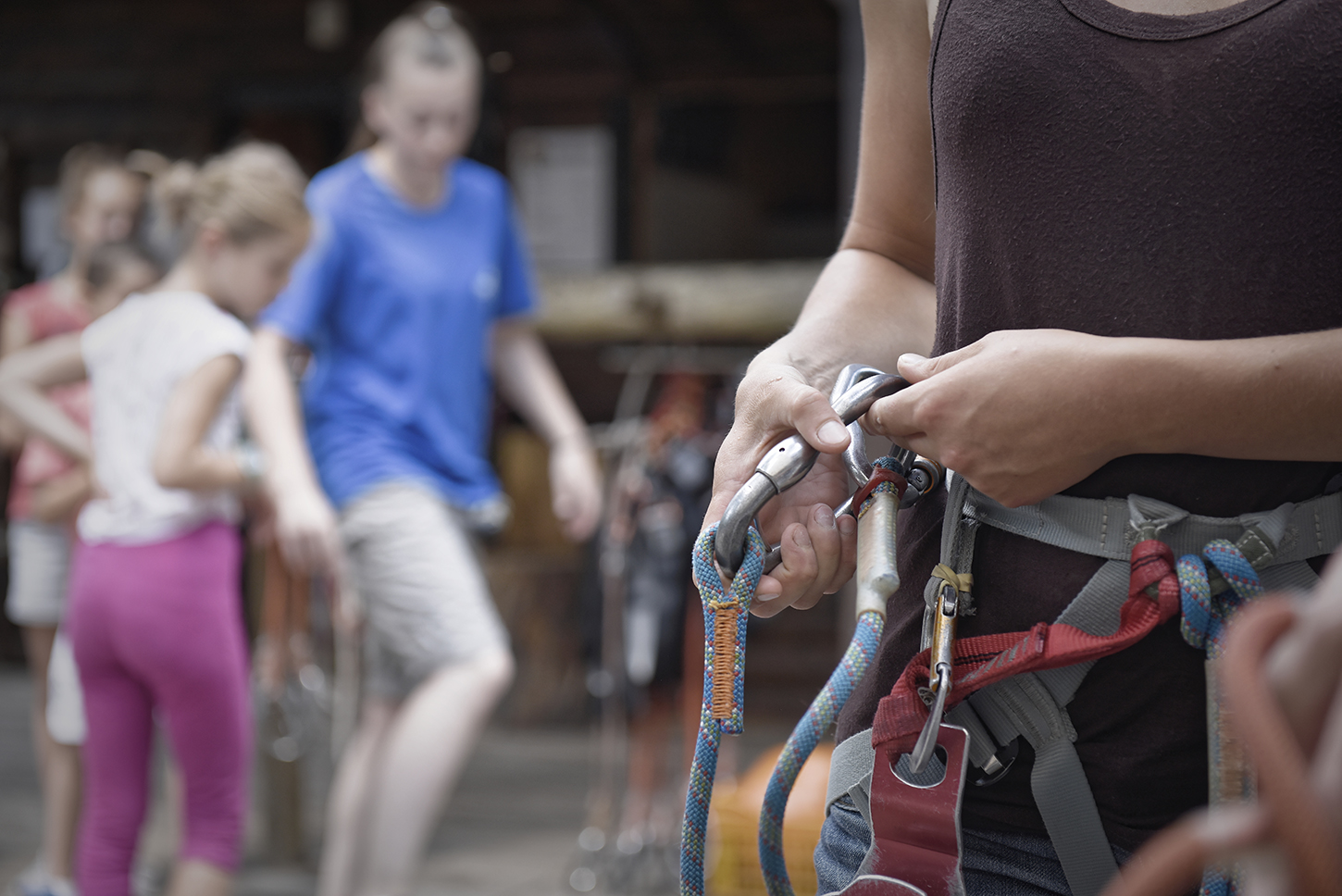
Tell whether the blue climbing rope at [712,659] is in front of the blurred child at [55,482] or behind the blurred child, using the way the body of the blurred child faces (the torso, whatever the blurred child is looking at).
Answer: in front

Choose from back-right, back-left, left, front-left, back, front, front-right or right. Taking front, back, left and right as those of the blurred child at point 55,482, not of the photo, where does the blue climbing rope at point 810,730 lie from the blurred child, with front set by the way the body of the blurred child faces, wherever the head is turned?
front-right

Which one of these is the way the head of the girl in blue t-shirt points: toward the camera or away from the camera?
toward the camera

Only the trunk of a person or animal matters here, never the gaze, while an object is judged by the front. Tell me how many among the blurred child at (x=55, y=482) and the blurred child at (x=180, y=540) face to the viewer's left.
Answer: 0

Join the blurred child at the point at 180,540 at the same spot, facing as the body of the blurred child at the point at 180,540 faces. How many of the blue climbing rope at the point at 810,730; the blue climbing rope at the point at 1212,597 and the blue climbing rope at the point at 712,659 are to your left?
0

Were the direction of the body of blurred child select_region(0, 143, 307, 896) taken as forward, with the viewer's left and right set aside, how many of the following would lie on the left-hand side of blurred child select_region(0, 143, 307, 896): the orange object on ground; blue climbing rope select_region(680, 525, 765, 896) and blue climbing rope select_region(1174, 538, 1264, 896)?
0

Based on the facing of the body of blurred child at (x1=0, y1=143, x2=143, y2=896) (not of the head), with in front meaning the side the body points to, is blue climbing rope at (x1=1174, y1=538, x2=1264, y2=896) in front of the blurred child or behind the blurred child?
in front

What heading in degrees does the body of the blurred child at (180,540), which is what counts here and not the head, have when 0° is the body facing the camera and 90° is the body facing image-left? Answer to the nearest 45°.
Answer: approximately 225°

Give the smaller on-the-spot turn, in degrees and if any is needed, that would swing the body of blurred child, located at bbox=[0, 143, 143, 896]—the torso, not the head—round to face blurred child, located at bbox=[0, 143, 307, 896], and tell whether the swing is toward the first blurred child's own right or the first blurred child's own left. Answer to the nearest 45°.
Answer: approximately 45° to the first blurred child's own right

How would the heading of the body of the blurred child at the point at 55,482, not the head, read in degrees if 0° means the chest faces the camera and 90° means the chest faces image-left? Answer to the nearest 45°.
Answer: approximately 315°

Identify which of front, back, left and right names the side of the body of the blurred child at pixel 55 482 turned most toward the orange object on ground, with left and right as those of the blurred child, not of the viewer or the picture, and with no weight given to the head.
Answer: front

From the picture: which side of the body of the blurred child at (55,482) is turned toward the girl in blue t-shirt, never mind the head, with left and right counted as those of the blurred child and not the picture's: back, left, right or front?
front
